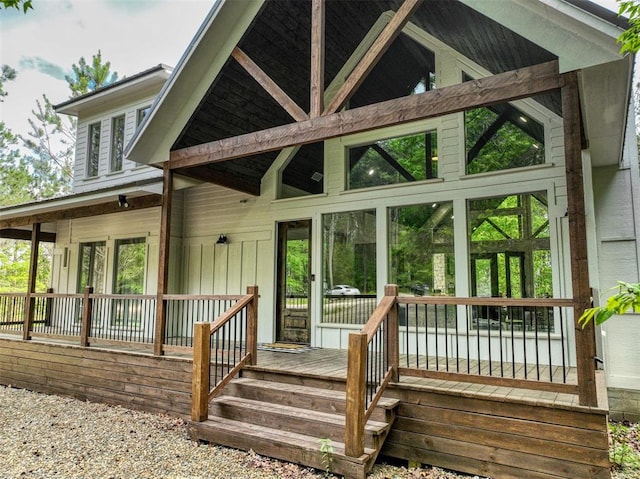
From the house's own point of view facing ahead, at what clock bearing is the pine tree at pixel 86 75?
The pine tree is roughly at 3 o'clock from the house.

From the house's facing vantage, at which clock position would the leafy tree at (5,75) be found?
The leafy tree is roughly at 3 o'clock from the house.

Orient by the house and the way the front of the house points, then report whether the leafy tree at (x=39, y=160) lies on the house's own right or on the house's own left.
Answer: on the house's own right
